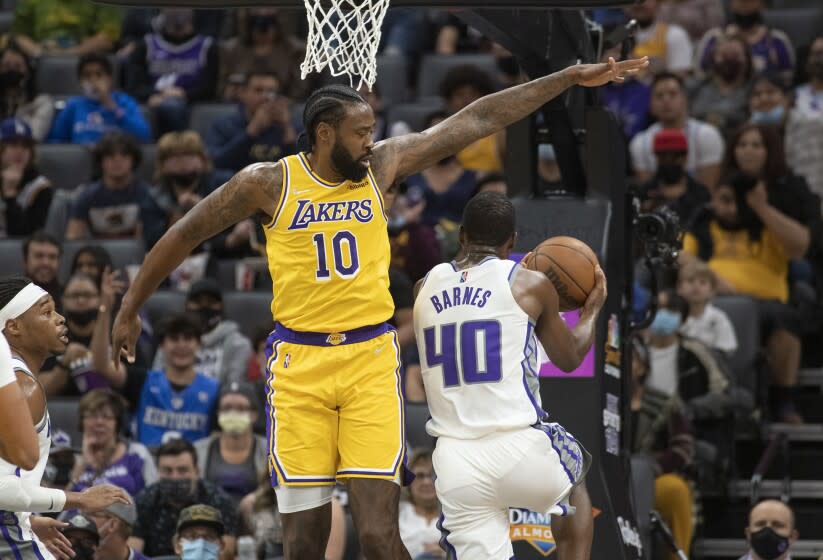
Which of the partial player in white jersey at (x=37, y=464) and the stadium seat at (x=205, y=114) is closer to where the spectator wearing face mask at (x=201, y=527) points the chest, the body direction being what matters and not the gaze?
the partial player in white jersey

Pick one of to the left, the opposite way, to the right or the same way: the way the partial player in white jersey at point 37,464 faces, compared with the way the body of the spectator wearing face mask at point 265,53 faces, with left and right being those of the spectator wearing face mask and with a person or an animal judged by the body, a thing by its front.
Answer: to the left

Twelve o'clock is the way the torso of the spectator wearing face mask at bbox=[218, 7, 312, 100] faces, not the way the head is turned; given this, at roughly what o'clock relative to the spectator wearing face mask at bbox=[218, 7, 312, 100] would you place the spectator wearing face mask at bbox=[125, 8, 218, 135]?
the spectator wearing face mask at bbox=[125, 8, 218, 135] is roughly at 4 o'clock from the spectator wearing face mask at bbox=[218, 7, 312, 100].

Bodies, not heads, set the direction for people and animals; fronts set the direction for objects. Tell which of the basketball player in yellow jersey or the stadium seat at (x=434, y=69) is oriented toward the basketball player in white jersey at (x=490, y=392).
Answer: the stadium seat

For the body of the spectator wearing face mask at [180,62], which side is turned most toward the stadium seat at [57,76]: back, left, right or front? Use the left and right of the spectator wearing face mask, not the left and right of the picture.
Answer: right

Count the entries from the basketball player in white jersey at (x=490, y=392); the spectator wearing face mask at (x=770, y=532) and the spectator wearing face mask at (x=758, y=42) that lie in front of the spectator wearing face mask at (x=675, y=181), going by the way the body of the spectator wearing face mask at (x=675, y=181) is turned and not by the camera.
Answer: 2

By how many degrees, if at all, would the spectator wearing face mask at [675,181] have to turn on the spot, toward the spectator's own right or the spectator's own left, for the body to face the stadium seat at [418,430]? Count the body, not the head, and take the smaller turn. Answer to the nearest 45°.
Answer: approximately 45° to the spectator's own right

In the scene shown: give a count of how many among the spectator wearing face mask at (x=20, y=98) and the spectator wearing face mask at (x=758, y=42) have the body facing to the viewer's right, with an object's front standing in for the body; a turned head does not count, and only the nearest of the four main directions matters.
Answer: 0

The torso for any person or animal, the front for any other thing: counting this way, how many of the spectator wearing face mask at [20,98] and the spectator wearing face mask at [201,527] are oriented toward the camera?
2

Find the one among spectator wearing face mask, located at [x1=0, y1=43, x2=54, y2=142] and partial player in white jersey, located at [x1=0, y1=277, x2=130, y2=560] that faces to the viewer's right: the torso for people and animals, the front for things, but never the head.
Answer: the partial player in white jersey

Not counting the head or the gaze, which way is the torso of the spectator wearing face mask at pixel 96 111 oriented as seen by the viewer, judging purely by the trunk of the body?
toward the camera

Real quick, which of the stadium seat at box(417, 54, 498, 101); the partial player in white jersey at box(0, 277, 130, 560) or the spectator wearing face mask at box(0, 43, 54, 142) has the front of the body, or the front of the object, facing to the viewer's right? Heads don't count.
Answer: the partial player in white jersey

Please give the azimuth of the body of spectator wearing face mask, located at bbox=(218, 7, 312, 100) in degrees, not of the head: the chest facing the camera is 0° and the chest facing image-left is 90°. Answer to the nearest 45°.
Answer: approximately 0°

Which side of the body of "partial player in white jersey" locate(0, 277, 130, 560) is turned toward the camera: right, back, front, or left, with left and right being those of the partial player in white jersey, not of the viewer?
right

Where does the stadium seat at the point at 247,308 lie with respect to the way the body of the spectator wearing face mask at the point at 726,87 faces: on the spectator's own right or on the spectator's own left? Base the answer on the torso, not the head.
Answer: on the spectator's own right
